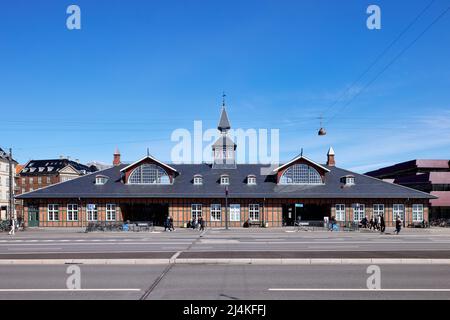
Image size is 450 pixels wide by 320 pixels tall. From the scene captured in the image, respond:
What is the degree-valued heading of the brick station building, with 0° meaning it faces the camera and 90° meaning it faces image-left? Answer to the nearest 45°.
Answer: approximately 0°
